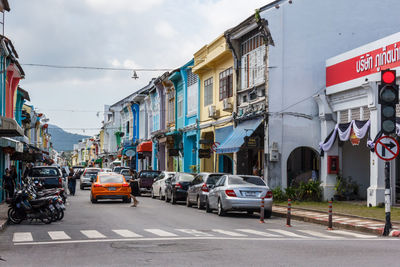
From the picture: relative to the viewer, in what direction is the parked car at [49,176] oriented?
away from the camera

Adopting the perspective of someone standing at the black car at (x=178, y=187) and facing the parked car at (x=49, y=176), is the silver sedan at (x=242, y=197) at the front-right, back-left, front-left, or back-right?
back-left

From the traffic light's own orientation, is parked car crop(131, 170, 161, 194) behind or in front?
behind

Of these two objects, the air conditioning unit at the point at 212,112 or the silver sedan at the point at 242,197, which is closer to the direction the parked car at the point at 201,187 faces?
the air conditioning unit

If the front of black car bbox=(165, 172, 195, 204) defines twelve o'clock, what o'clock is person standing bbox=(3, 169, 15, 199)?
The person standing is roughly at 10 o'clock from the black car.

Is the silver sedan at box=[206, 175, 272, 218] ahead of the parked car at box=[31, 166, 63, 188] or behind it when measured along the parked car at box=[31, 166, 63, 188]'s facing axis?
behind

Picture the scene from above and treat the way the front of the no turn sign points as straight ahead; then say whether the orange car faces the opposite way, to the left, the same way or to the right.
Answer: the opposite way

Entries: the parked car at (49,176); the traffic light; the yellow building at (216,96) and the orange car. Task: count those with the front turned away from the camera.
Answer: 2

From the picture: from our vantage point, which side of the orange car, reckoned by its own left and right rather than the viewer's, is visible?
back
